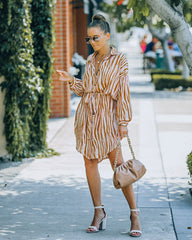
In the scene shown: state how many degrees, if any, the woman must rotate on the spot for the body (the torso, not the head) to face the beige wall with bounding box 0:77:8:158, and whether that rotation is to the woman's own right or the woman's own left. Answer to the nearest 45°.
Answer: approximately 90° to the woman's own right

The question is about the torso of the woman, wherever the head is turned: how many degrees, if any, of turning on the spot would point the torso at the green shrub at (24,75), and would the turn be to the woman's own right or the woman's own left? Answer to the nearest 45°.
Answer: approximately 135° to the woman's own right

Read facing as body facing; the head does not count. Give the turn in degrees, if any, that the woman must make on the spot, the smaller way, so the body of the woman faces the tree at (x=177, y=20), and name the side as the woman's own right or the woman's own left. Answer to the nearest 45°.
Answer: approximately 180°

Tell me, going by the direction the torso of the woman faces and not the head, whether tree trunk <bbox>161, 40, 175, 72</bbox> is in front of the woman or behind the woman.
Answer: behind

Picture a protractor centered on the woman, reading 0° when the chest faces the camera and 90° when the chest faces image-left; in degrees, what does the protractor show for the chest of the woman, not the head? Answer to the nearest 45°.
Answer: approximately 45°
